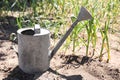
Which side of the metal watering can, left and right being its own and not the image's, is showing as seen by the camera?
right
